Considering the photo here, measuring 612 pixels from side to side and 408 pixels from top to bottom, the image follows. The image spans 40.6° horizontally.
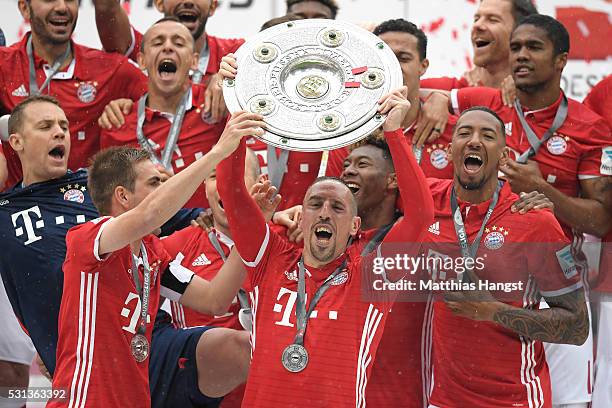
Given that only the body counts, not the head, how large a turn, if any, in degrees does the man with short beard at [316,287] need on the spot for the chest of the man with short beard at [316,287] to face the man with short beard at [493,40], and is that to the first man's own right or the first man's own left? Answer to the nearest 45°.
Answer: approximately 135° to the first man's own left

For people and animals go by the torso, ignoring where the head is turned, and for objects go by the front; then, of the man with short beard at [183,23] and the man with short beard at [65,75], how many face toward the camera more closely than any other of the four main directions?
2

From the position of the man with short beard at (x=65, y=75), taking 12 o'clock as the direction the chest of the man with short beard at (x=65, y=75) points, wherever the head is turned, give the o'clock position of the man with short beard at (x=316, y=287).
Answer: the man with short beard at (x=316, y=287) is roughly at 11 o'clock from the man with short beard at (x=65, y=75).

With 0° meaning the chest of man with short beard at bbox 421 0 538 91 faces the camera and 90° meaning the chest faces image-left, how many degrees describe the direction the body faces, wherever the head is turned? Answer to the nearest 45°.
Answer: approximately 45°

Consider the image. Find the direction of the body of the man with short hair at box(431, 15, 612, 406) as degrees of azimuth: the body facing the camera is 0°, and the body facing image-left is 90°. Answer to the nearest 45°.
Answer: approximately 45°

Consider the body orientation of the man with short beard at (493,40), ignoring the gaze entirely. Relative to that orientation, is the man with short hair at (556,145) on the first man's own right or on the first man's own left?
on the first man's own left

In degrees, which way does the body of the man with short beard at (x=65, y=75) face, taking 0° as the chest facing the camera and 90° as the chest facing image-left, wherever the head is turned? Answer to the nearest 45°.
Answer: approximately 0°

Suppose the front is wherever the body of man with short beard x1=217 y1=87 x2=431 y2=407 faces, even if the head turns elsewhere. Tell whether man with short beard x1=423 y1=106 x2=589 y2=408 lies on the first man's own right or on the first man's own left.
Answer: on the first man's own left

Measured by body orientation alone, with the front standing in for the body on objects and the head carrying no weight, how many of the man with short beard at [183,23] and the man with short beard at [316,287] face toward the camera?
2

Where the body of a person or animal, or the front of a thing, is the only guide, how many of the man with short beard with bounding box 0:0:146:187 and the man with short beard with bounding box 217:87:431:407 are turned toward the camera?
2
